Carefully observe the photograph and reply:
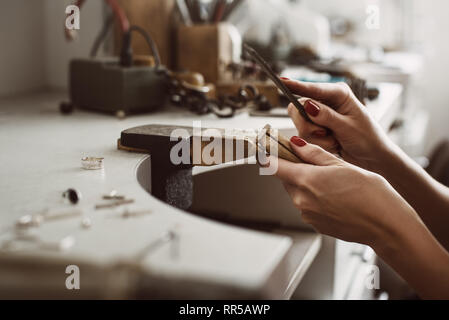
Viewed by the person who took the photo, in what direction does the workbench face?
facing to the right of the viewer
